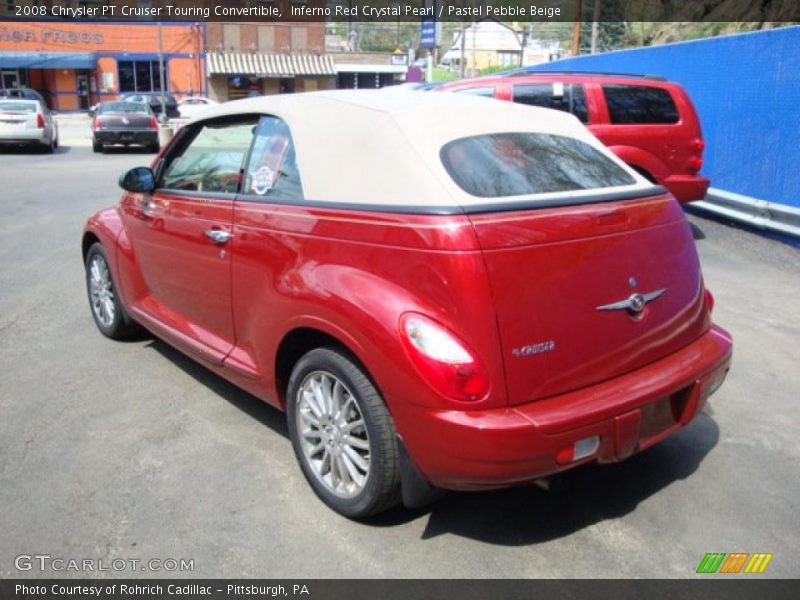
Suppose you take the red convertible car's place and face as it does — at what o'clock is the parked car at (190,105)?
The parked car is roughly at 1 o'clock from the red convertible car.

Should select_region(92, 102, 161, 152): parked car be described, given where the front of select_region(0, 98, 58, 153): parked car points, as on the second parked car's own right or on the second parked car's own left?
on the second parked car's own right

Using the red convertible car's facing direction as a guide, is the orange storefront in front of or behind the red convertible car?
in front

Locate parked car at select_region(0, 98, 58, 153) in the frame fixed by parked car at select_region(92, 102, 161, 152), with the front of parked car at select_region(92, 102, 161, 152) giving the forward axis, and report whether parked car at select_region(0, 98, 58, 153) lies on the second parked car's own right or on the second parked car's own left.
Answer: on the second parked car's own left

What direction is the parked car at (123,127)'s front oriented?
away from the camera

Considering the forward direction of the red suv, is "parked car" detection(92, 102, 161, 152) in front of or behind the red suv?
in front

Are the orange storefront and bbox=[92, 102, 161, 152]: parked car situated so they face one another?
yes

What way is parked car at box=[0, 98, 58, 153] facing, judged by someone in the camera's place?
facing away from the viewer

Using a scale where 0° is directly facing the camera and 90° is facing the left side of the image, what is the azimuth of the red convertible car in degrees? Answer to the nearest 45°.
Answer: approximately 135°

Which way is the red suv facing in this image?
to the viewer's left

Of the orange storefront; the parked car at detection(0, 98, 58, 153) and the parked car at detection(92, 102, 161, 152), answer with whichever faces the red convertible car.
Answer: the orange storefront

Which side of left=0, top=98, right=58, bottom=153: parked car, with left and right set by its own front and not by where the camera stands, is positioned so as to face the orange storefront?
front

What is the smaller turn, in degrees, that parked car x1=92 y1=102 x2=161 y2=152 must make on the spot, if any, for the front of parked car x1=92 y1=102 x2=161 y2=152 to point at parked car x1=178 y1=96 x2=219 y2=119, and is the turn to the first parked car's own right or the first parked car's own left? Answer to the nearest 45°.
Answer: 0° — it already faces it

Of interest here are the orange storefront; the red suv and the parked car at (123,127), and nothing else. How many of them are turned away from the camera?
1

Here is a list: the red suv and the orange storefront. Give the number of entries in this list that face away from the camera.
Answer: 0

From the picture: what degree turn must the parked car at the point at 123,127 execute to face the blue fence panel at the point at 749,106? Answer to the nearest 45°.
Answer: approximately 135° to its right
